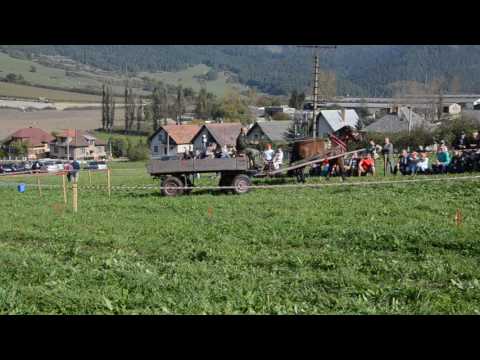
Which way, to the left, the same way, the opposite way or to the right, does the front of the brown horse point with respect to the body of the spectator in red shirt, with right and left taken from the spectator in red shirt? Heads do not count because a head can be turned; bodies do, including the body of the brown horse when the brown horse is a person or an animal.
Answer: to the left

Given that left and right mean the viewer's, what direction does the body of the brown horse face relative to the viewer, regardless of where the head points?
facing to the right of the viewer

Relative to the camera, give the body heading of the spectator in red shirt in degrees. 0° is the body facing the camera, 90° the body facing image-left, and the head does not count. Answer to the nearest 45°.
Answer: approximately 0°

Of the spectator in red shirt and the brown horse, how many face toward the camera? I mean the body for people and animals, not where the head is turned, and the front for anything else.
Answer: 1

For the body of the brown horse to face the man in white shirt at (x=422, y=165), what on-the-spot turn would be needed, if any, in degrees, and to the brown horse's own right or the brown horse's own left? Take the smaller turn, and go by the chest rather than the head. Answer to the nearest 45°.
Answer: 0° — it already faces them

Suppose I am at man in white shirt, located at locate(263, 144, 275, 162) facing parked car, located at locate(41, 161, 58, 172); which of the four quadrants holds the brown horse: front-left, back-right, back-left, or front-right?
back-right

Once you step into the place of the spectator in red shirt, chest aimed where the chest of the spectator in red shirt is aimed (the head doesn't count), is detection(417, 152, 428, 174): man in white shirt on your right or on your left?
on your left
